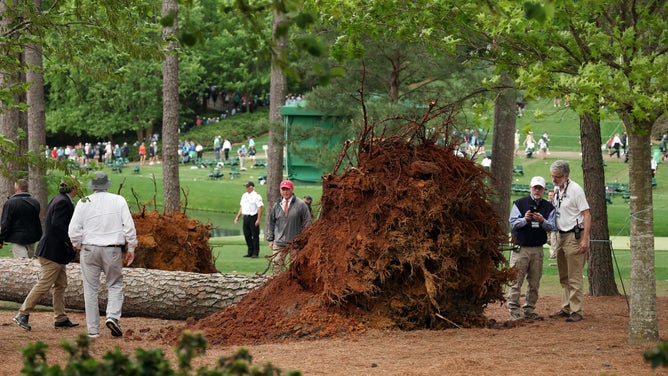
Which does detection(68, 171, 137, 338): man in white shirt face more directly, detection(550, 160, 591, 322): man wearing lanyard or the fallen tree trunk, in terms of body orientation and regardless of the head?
the fallen tree trunk

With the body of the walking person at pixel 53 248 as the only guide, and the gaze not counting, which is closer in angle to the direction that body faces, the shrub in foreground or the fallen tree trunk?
the fallen tree trunk

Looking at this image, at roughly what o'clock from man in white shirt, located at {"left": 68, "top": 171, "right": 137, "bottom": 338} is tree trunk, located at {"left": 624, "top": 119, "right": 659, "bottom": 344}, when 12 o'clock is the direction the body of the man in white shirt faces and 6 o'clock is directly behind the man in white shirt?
The tree trunk is roughly at 4 o'clock from the man in white shirt.

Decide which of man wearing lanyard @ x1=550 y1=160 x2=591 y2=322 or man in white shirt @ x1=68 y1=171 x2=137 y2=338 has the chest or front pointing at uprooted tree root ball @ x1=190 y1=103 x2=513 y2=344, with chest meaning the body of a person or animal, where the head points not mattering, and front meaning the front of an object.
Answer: the man wearing lanyard

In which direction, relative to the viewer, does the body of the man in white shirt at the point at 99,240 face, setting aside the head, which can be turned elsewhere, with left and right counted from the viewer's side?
facing away from the viewer

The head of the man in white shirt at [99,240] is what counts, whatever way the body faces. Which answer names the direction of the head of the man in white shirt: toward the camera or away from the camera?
away from the camera

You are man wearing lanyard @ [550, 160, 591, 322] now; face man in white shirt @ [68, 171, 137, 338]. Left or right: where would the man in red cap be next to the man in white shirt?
right

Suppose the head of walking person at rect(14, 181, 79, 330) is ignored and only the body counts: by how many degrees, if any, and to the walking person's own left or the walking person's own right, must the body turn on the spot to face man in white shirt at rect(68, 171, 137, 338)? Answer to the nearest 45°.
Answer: approximately 45° to the walking person's own right

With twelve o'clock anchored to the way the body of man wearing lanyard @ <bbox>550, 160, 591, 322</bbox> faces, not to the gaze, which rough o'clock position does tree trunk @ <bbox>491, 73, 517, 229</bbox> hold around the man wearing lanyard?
The tree trunk is roughly at 4 o'clock from the man wearing lanyard.

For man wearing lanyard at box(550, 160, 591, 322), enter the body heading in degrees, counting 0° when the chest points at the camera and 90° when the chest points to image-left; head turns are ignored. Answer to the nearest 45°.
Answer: approximately 45°

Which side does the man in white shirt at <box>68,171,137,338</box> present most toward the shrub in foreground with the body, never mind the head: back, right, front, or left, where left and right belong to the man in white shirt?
back
